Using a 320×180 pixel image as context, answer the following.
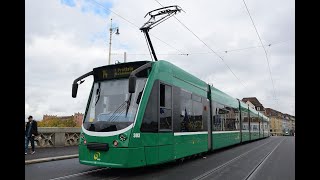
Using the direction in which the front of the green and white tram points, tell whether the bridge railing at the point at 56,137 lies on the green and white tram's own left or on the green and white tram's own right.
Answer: on the green and white tram's own right
